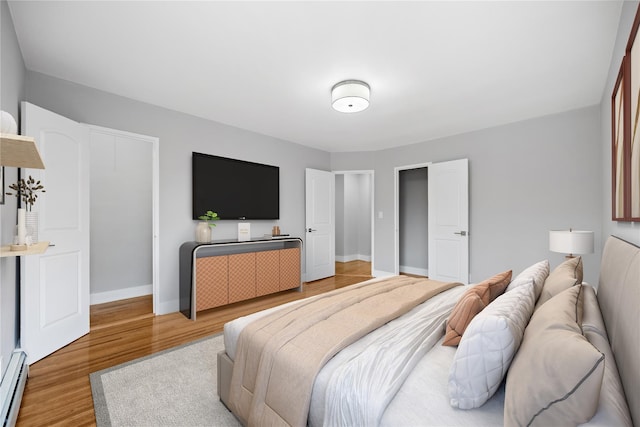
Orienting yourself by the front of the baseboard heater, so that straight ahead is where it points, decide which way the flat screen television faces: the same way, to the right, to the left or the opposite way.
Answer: to the right

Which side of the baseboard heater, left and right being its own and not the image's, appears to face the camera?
right

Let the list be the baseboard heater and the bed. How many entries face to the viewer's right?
1

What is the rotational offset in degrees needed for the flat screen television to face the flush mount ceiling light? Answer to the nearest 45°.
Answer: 0° — it already faces it

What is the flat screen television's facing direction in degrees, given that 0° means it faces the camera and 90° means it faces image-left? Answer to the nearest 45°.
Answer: approximately 315°

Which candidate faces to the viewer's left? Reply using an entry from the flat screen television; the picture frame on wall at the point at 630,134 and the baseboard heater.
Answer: the picture frame on wall

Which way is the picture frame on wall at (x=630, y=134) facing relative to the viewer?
to the viewer's left

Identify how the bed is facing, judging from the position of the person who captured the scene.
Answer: facing away from the viewer and to the left of the viewer
